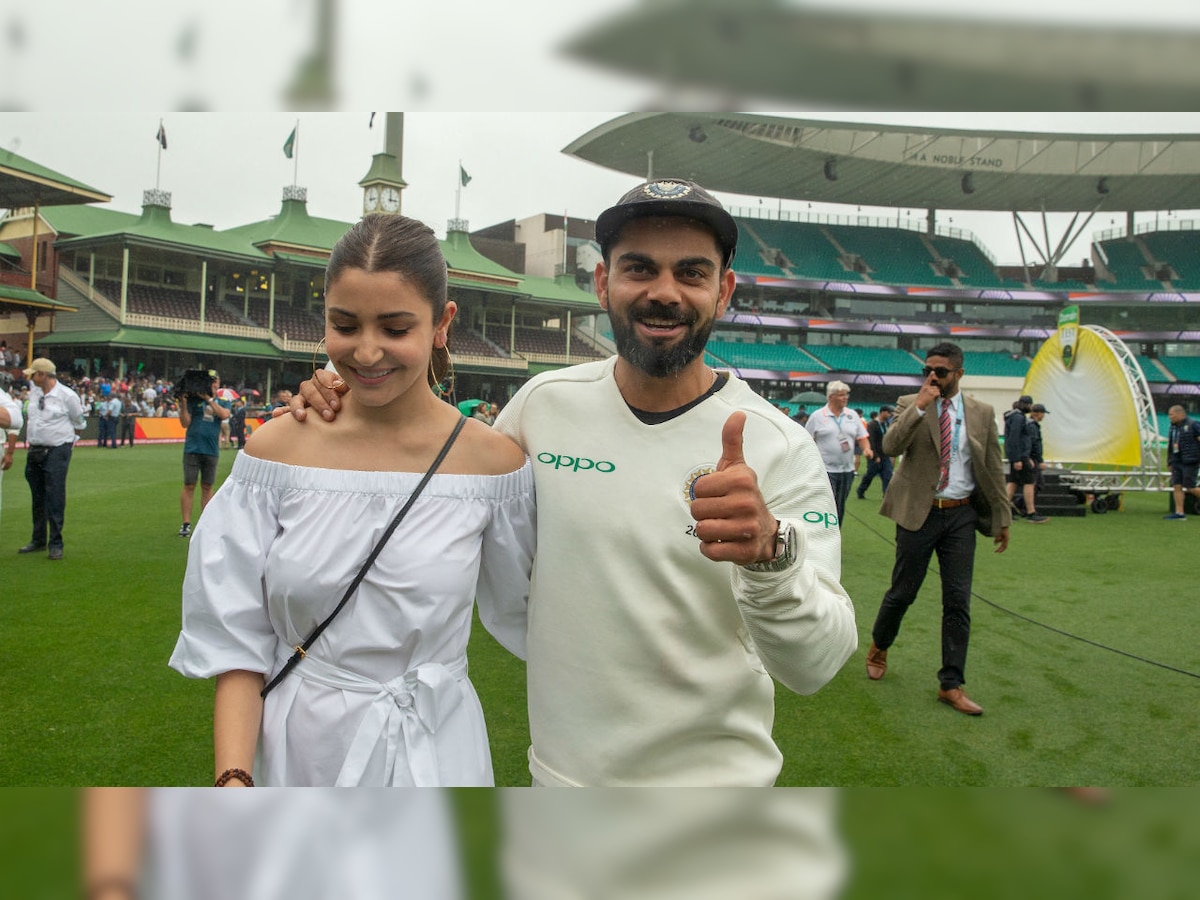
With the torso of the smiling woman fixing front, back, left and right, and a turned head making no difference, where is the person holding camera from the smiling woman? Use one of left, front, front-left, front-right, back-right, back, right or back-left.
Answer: back

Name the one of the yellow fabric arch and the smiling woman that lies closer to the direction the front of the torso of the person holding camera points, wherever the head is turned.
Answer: the smiling woman

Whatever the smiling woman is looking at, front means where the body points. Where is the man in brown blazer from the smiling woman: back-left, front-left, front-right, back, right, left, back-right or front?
back-left

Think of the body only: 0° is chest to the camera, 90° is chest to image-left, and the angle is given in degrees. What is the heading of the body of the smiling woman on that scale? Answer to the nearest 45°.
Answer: approximately 0°
